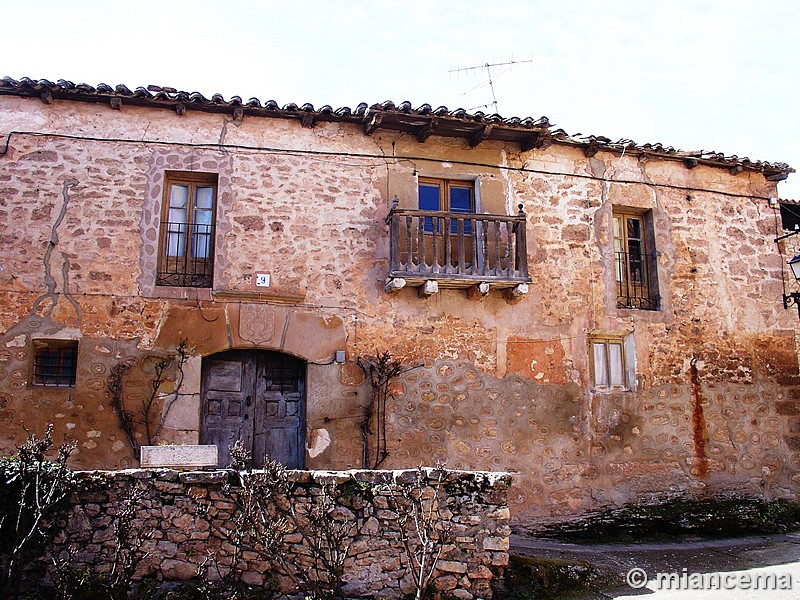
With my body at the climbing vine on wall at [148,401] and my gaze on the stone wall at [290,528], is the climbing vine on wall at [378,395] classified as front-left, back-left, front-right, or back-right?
front-left

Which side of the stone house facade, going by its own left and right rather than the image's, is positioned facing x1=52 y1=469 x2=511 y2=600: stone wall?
front

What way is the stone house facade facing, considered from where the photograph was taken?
facing the viewer
